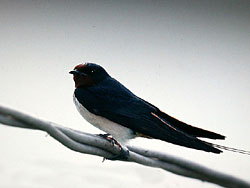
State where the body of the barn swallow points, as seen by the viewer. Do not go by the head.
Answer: to the viewer's left
